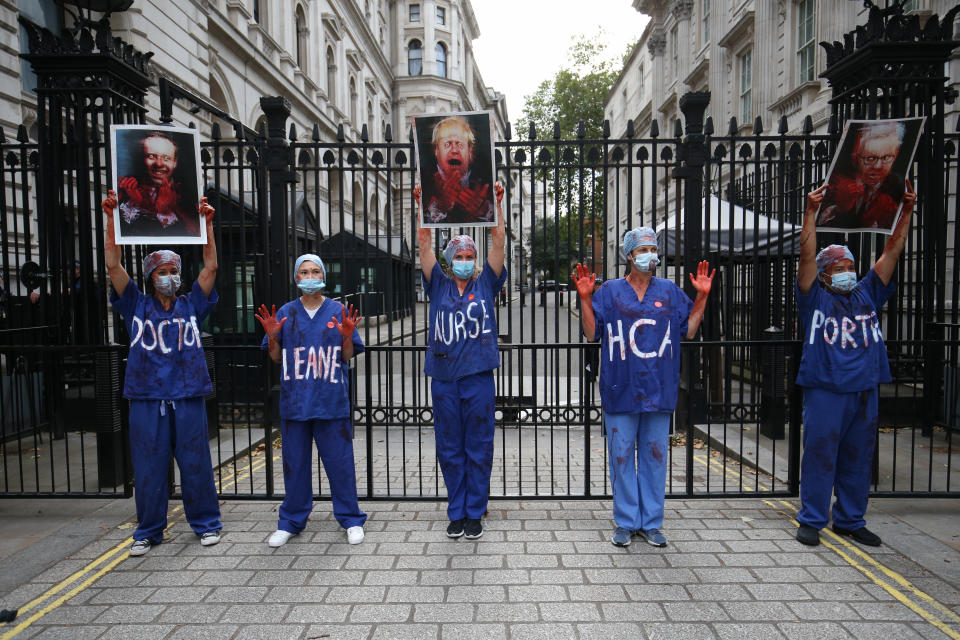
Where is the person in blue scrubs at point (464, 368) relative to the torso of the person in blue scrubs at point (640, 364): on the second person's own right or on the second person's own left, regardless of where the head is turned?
on the second person's own right

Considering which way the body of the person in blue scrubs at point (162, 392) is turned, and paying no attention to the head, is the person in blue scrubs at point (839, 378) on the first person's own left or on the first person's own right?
on the first person's own left

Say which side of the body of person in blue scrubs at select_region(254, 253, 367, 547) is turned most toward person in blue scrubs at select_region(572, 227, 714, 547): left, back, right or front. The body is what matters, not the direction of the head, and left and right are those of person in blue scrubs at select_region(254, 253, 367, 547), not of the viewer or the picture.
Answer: left

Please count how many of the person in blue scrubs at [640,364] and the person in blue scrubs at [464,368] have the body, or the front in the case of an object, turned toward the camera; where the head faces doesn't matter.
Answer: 2

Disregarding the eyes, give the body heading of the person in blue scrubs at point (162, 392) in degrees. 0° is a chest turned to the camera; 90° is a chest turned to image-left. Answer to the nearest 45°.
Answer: approximately 0°
